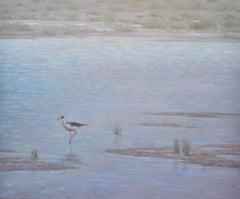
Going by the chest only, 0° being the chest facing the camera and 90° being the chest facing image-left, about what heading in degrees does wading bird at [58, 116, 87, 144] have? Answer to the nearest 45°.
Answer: approximately 90°
